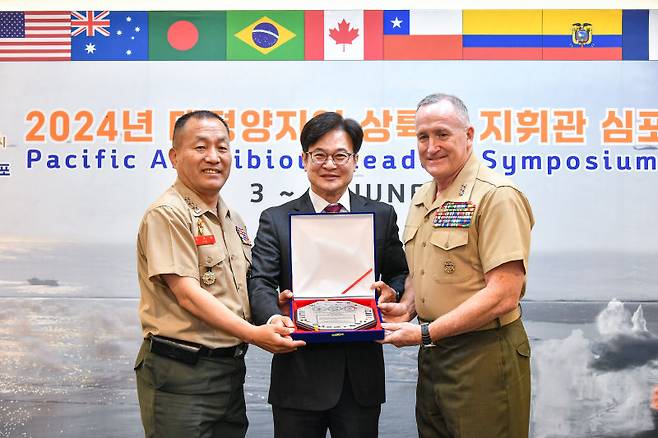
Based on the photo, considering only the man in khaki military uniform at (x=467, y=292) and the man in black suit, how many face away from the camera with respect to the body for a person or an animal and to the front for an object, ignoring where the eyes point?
0

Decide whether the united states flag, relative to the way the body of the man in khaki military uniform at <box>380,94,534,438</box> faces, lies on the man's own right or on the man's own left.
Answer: on the man's own right

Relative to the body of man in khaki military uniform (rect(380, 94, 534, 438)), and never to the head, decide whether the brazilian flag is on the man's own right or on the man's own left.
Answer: on the man's own right

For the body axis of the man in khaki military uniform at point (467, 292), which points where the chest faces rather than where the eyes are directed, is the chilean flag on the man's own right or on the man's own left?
on the man's own right

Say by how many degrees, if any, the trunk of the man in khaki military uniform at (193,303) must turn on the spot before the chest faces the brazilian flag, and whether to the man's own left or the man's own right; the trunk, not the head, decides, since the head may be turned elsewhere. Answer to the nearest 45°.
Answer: approximately 135° to the man's own left

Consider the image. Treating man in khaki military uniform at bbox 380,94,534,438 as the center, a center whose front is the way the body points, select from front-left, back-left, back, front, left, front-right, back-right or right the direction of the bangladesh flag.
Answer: right

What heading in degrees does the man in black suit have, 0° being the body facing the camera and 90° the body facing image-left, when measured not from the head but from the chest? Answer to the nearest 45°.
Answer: approximately 0°

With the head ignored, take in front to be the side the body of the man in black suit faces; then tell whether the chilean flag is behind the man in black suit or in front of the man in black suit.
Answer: behind

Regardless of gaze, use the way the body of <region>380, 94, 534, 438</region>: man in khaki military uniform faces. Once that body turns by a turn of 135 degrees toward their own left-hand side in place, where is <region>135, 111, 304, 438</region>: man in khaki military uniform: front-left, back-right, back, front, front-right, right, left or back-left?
back
